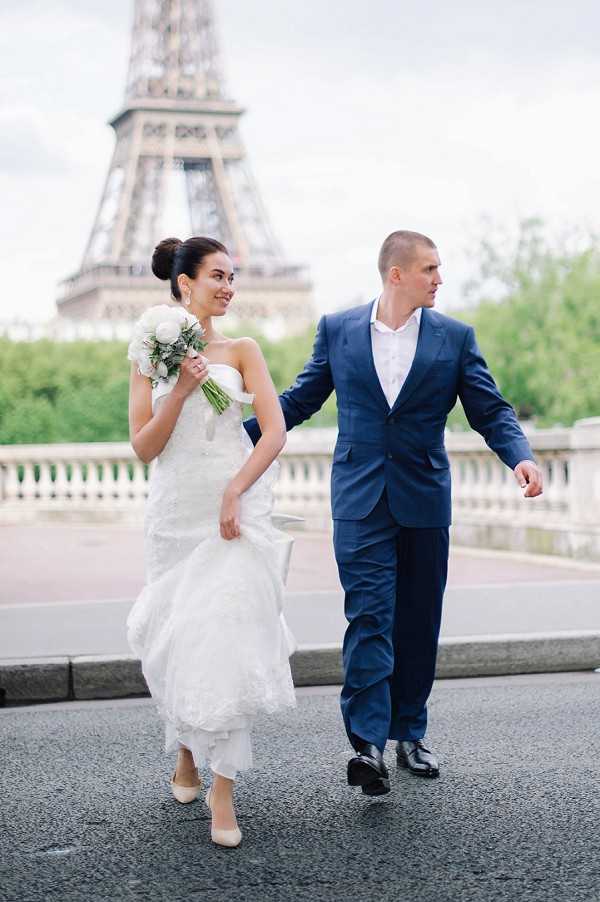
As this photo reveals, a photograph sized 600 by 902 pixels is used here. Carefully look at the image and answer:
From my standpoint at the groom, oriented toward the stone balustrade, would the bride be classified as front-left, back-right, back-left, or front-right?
back-left

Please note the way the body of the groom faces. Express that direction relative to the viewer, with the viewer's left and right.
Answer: facing the viewer

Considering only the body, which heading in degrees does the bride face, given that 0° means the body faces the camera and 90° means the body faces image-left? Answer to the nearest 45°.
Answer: approximately 0°

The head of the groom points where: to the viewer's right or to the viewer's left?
to the viewer's right

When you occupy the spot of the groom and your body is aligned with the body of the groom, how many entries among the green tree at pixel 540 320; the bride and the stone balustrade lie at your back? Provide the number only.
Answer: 2

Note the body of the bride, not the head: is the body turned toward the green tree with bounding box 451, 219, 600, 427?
no

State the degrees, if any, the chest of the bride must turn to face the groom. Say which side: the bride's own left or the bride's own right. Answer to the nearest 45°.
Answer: approximately 135° to the bride's own left

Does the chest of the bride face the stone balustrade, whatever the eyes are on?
no

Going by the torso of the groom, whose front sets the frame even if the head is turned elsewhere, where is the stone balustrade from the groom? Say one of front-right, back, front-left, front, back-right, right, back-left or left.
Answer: back

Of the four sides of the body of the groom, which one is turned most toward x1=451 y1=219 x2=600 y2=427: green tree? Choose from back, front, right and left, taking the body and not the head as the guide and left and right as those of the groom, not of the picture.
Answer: back

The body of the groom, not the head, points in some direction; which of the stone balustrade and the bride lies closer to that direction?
the bride

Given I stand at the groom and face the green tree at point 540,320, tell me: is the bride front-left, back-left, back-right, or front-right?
back-left

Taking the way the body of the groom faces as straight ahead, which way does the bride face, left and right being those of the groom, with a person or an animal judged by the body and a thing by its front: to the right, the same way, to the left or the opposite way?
the same way

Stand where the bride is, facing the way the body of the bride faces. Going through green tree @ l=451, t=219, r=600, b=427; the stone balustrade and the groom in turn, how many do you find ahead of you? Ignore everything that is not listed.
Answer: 0

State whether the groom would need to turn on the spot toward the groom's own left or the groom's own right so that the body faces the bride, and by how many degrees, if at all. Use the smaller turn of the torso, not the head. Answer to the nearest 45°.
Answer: approximately 45° to the groom's own right

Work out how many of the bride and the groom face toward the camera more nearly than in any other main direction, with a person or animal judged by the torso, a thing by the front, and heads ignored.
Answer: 2
